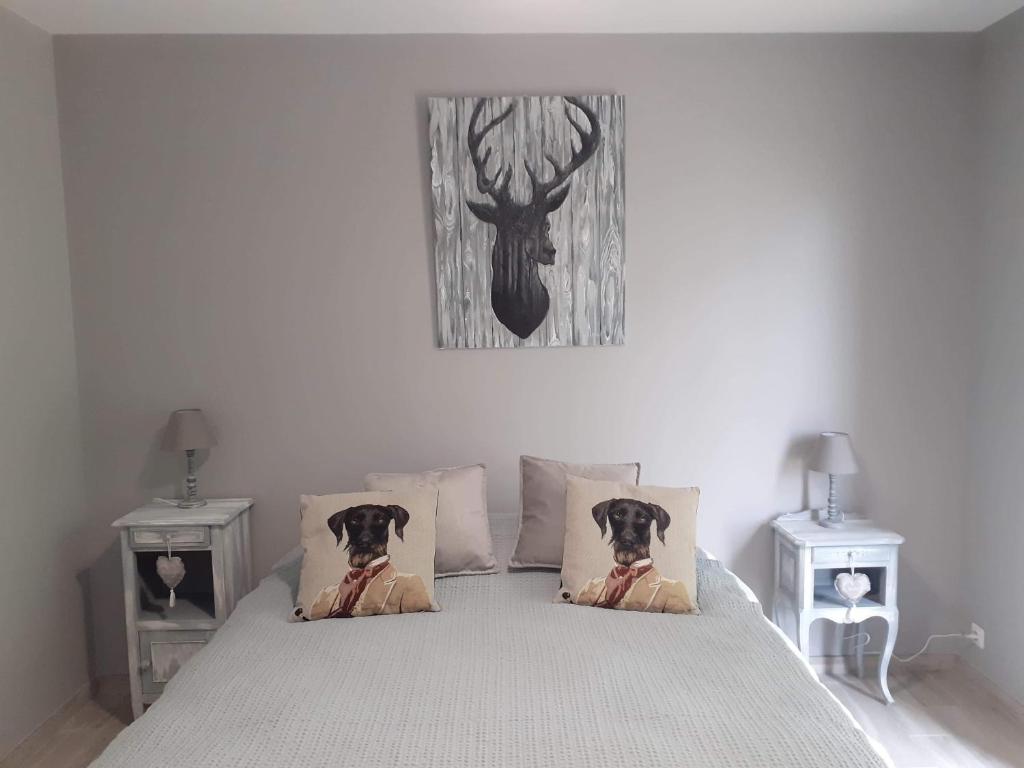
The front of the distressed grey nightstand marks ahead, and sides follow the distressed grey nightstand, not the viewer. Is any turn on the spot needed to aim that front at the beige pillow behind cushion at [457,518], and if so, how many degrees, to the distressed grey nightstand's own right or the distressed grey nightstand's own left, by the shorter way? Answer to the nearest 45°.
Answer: approximately 45° to the distressed grey nightstand's own left

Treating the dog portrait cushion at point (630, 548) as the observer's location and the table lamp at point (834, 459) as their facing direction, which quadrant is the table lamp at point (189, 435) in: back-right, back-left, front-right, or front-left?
back-left

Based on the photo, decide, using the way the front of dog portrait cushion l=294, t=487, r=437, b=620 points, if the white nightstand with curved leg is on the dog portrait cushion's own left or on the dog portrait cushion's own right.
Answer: on the dog portrait cushion's own left

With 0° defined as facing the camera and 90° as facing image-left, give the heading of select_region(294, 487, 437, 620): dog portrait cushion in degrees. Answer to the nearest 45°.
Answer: approximately 0°

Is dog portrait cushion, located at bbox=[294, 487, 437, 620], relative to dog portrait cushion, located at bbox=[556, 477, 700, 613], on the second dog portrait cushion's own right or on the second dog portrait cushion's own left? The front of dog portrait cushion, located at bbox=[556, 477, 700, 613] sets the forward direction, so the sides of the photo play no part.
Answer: on the second dog portrait cushion's own right

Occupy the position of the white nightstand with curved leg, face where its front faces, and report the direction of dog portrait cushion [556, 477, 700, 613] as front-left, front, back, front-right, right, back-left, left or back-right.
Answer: front-right

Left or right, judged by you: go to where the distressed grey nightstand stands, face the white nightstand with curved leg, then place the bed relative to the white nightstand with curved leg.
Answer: right

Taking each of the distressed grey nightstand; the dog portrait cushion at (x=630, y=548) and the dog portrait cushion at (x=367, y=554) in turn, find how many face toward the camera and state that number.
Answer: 3

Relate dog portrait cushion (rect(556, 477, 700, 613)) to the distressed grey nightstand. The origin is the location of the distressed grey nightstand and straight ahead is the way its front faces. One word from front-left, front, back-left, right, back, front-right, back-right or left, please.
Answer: front-left

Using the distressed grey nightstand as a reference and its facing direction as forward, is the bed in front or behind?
in front
